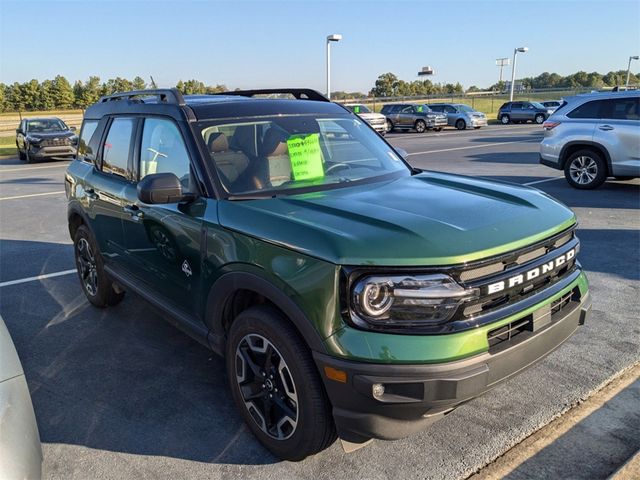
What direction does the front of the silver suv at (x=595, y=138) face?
to the viewer's right

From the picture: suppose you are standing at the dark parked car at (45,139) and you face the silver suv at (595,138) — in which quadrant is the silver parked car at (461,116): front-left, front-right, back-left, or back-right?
front-left

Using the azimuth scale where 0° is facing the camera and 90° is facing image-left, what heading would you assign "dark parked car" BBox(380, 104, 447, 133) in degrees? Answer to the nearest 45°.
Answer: approximately 315°

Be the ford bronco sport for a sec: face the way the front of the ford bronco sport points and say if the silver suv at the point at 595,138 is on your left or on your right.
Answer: on your left

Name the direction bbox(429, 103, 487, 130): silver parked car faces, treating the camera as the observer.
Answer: facing the viewer and to the right of the viewer

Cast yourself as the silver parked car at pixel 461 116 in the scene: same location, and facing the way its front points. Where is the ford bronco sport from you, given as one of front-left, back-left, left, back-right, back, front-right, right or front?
front-right

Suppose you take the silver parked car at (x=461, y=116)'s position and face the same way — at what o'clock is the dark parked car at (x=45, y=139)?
the dark parked car at (x=45, y=139) is roughly at 3 o'clock from the silver parked car at (x=461, y=116).

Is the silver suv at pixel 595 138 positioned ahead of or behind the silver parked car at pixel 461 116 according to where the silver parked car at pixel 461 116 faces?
ahead
